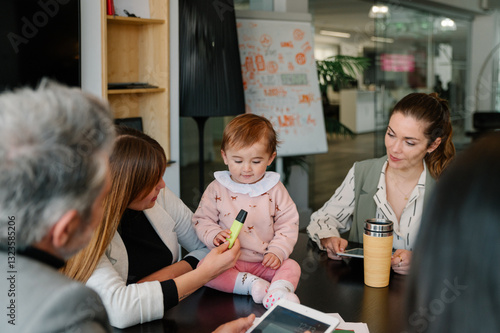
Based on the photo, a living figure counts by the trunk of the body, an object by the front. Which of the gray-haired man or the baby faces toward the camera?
the baby

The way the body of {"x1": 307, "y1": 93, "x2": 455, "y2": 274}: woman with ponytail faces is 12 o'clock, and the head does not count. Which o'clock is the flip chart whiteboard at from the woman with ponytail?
The flip chart whiteboard is roughly at 4 o'clock from the woman with ponytail.

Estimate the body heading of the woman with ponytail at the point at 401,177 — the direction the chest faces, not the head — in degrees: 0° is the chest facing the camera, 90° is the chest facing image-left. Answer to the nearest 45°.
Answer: approximately 45°

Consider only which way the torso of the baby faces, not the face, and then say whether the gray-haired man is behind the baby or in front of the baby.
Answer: in front

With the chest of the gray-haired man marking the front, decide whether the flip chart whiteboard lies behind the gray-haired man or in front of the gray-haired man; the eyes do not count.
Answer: in front

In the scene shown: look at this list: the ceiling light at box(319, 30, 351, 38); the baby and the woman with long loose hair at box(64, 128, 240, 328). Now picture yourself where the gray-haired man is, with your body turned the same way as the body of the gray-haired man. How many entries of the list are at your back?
0

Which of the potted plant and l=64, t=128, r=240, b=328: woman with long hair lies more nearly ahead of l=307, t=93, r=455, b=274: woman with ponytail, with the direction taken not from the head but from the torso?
the woman with long hair

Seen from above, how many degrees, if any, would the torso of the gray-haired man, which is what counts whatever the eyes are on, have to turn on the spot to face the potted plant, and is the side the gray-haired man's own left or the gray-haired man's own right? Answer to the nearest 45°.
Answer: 0° — they already face it

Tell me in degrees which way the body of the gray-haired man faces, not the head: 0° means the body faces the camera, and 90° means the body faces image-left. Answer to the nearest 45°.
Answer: approximately 225°

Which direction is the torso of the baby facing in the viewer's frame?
toward the camera

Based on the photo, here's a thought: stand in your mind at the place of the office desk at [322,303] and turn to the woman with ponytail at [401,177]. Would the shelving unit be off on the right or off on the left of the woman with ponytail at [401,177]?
left

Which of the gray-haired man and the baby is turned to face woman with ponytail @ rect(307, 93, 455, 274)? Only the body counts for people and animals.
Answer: the gray-haired man

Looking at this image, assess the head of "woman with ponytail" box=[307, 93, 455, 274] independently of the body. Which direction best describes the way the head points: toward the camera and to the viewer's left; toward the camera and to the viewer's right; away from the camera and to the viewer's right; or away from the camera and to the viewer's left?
toward the camera and to the viewer's left

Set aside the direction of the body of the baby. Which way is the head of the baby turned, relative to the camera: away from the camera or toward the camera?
toward the camera

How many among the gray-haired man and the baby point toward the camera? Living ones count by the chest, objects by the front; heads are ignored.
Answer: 1

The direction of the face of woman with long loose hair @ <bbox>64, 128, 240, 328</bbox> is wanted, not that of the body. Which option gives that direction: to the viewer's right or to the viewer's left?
to the viewer's right
